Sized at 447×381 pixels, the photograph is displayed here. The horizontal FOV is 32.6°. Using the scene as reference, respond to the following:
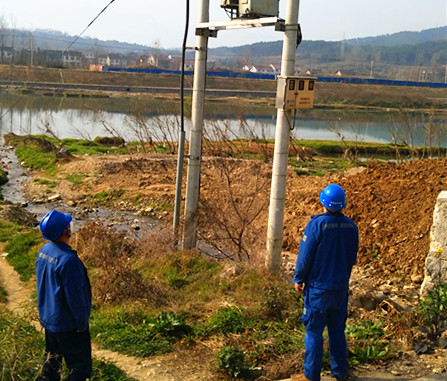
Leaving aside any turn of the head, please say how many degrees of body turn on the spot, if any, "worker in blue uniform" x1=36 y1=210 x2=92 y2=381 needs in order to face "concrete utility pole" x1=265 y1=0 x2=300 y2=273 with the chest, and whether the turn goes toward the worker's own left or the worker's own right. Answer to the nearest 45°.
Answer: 0° — they already face it

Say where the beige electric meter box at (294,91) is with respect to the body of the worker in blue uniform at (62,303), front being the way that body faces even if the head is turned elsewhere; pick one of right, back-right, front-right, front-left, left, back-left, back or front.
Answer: front

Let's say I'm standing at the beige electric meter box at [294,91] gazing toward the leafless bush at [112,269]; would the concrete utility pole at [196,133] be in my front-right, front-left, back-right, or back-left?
front-right

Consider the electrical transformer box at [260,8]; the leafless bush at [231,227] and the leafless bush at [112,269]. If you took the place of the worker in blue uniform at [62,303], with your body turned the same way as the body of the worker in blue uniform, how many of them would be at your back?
0

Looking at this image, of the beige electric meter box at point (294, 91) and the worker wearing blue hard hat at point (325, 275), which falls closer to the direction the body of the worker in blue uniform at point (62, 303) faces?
the beige electric meter box

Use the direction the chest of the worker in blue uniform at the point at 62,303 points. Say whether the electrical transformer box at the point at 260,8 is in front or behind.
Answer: in front

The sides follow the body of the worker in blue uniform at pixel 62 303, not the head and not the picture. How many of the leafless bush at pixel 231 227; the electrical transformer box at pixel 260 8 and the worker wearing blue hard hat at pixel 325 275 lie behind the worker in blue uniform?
0

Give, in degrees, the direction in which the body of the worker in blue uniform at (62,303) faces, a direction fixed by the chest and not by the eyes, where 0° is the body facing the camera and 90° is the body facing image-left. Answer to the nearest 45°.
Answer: approximately 225°

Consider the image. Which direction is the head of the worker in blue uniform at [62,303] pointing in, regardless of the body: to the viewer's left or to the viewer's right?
to the viewer's right

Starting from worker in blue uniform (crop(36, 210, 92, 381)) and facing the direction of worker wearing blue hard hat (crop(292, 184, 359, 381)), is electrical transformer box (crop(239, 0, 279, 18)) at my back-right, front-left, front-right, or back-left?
front-left

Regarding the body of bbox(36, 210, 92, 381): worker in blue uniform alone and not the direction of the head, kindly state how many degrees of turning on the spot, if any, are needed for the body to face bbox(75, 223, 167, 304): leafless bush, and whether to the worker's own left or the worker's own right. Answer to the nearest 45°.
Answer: approximately 45° to the worker's own left

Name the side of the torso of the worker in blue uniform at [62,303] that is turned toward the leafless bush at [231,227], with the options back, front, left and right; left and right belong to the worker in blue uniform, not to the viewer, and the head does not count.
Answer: front

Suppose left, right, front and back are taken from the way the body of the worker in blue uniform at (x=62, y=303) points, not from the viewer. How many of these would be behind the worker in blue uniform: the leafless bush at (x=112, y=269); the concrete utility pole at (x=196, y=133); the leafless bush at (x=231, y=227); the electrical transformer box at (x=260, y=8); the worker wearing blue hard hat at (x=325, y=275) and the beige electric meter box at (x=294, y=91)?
0
